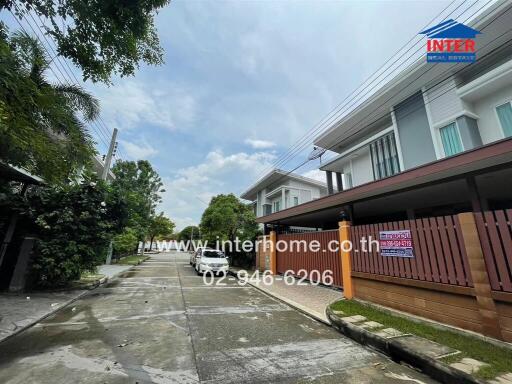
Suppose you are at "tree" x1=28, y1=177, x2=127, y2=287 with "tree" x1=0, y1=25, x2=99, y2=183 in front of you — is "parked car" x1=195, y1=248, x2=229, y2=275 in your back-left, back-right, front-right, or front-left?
back-left

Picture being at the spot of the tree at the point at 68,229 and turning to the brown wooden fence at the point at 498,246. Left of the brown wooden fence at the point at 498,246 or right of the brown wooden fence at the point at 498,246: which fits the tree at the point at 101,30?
right

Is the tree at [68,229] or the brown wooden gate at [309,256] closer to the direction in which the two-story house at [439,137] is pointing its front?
the tree

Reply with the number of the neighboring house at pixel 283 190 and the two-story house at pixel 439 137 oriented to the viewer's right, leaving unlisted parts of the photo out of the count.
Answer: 0

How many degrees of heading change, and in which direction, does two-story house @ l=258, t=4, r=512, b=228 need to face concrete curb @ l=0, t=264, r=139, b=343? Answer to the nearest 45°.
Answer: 0° — it already faces it

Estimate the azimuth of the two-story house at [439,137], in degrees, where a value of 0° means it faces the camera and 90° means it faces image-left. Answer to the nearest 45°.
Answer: approximately 45°

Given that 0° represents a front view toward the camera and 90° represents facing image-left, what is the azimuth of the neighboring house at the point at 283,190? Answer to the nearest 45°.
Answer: approximately 45°

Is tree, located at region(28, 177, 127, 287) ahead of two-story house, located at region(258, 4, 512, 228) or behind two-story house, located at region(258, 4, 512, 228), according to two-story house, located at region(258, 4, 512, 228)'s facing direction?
ahead
